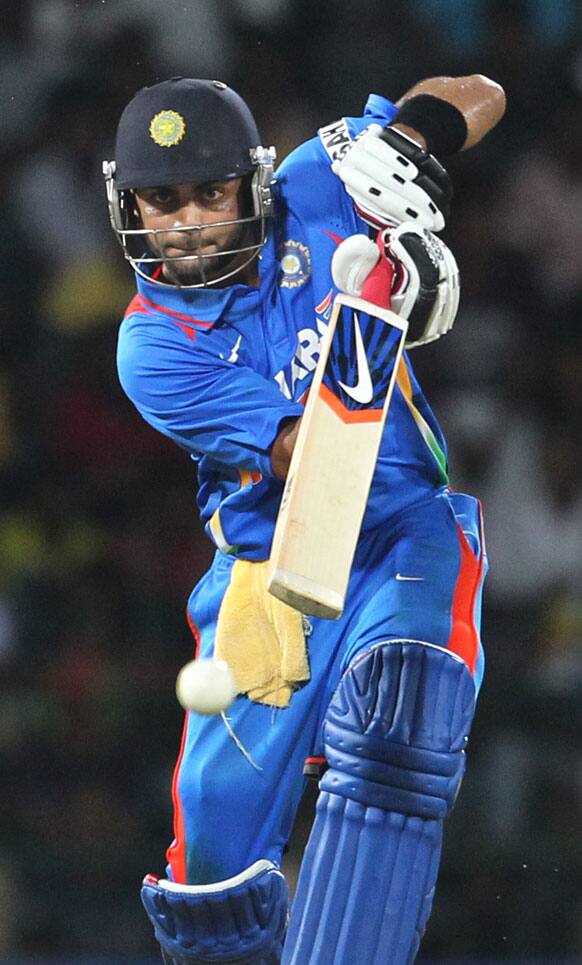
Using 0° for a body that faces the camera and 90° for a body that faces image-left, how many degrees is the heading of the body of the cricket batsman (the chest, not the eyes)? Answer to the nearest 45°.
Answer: approximately 0°
